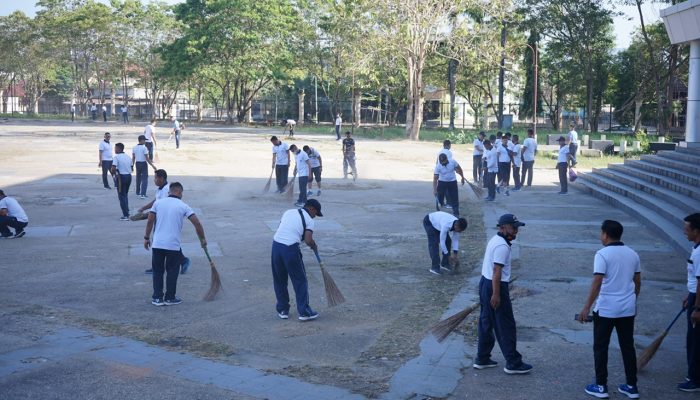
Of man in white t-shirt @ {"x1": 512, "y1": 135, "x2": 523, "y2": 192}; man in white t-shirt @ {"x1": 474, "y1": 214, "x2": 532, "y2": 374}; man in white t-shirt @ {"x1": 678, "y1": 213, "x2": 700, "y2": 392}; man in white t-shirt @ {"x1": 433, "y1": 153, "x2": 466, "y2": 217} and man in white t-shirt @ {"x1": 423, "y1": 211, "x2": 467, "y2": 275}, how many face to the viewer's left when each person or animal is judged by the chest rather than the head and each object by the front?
2

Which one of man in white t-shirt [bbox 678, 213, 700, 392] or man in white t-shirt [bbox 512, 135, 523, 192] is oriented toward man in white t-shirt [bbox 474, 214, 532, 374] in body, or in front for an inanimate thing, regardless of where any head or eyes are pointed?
man in white t-shirt [bbox 678, 213, 700, 392]

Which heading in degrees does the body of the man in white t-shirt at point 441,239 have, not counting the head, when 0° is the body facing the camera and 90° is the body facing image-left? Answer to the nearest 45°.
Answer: approximately 315°

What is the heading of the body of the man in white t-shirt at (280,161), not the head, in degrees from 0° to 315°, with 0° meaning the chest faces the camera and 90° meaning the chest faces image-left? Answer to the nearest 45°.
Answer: approximately 45°

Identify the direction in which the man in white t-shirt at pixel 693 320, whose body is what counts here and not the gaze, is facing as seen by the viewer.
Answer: to the viewer's left

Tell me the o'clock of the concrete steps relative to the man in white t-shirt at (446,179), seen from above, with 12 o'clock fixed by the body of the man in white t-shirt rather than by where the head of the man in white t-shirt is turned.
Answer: The concrete steps is roughly at 8 o'clock from the man in white t-shirt.
